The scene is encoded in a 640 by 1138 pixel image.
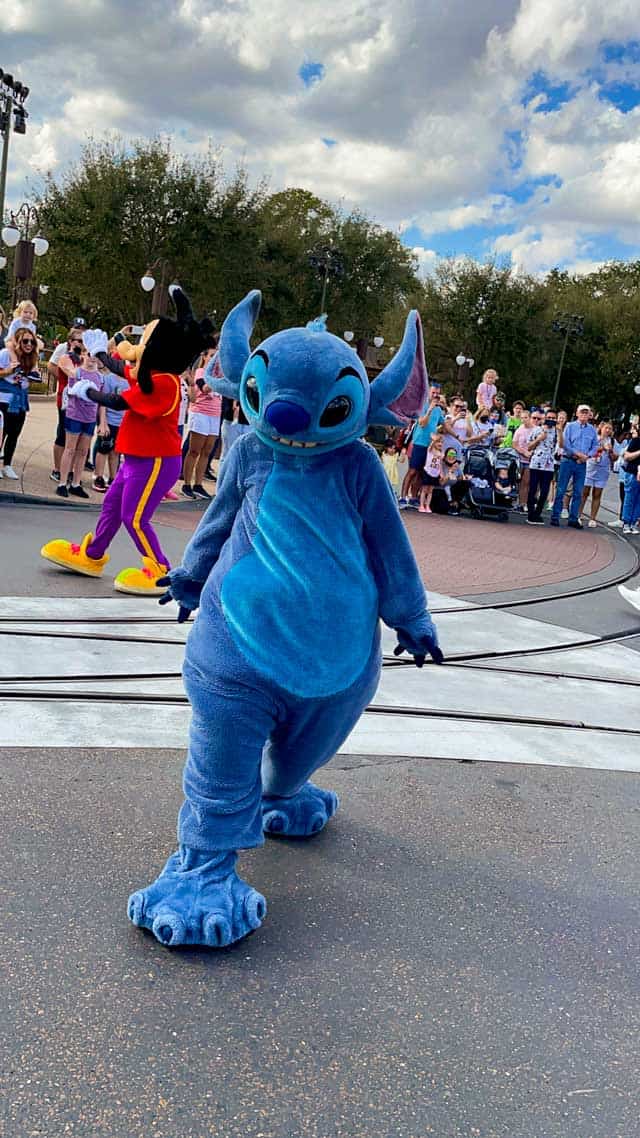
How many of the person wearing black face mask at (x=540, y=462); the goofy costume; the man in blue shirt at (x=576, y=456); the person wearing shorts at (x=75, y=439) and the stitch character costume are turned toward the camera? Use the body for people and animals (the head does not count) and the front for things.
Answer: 4

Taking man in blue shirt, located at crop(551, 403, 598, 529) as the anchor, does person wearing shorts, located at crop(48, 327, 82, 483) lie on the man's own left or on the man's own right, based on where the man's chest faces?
on the man's own right

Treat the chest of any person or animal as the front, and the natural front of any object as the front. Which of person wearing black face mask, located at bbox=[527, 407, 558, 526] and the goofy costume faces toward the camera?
the person wearing black face mask

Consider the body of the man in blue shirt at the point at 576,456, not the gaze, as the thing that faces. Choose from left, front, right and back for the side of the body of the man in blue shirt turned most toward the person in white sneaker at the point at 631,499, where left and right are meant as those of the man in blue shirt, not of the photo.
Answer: left

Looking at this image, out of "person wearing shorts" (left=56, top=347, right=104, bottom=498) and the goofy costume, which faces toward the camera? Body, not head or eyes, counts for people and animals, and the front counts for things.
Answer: the person wearing shorts

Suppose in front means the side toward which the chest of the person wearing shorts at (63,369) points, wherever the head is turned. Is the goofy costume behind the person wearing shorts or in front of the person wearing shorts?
in front

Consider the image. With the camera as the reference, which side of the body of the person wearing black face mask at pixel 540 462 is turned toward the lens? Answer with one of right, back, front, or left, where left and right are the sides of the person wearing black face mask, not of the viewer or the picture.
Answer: front

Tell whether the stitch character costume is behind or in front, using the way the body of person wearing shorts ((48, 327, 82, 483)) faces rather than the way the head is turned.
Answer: in front

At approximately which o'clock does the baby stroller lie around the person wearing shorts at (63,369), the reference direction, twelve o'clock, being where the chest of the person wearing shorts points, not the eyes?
The baby stroller is roughly at 10 o'clock from the person wearing shorts.

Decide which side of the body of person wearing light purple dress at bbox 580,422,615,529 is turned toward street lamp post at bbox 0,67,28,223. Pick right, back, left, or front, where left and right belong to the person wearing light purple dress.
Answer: right

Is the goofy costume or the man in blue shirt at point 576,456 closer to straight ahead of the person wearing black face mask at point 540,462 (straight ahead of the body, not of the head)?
the goofy costume

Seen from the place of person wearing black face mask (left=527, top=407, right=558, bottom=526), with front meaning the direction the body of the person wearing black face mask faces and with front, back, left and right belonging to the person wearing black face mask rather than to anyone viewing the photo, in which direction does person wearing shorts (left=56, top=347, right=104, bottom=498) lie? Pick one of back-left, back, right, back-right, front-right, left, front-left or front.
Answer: front-right

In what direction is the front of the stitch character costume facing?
toward the camera

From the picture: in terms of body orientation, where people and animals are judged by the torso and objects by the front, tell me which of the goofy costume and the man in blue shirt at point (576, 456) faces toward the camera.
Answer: the man in blue shirt

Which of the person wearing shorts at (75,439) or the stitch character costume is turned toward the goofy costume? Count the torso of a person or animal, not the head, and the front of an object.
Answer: the person wearing shorts

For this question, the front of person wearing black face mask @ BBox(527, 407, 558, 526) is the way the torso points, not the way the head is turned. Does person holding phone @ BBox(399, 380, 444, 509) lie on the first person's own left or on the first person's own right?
on the first person's own right

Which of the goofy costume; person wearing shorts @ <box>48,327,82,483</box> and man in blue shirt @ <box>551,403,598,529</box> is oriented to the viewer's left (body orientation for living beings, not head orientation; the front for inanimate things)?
the goofy costume
